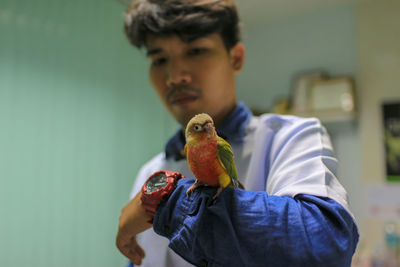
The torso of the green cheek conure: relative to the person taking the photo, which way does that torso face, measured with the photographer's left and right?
facing the viewer and to the left of the viewer

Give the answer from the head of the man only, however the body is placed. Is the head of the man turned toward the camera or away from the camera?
toward the camera

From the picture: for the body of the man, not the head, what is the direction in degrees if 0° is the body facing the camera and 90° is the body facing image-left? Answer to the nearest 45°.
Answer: approximately 45°
